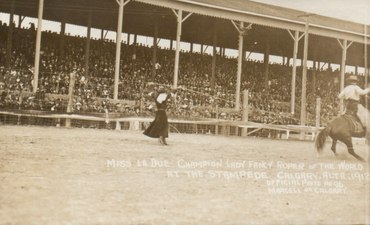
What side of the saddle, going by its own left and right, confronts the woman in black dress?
back

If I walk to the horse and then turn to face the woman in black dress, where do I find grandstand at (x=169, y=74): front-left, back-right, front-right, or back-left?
front-right

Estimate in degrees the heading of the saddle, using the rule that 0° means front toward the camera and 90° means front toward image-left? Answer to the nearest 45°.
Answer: approximately 270°
